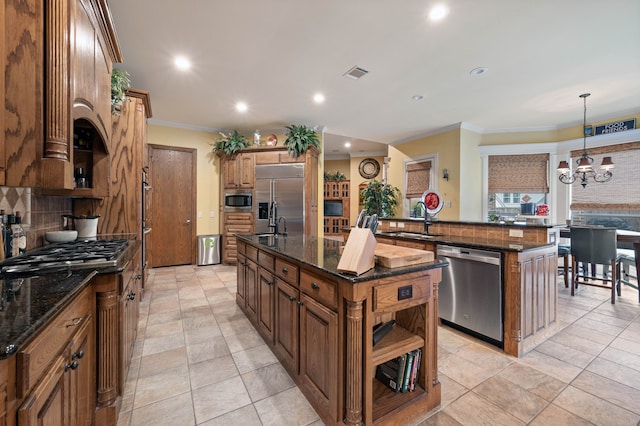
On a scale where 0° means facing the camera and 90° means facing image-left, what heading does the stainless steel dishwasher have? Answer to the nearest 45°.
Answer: approximately 45°

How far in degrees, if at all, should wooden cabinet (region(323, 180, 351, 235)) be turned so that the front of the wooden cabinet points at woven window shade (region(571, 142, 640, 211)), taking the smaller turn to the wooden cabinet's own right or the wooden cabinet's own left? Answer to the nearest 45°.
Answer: approximately 45° to the wooden cabinet's own left

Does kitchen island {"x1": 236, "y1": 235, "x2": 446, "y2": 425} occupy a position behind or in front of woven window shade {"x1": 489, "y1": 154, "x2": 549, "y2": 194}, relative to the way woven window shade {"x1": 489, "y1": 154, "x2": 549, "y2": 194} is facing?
in front

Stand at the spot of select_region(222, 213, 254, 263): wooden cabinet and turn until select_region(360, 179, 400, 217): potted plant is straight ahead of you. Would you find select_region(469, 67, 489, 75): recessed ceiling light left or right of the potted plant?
right

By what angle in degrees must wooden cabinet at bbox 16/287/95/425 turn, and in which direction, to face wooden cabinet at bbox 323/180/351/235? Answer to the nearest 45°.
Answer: approximately 90° to its left

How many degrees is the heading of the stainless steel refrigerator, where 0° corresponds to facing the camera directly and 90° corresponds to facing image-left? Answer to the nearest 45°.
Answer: approximately 0°

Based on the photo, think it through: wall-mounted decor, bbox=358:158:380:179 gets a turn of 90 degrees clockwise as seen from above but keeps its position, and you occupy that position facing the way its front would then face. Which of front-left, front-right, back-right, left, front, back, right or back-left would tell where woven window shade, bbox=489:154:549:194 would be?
back-left

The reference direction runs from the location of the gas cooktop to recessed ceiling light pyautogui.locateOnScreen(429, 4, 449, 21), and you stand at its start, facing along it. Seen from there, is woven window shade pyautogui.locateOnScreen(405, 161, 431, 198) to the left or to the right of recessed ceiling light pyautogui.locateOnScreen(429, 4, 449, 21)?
left

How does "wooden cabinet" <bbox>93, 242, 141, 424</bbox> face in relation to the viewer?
to the viewer's right
